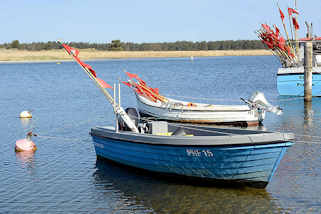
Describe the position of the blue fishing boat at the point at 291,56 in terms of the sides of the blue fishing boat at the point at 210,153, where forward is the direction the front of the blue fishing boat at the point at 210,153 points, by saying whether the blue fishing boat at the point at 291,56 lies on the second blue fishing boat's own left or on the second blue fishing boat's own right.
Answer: on the second blue fishing boat's own left

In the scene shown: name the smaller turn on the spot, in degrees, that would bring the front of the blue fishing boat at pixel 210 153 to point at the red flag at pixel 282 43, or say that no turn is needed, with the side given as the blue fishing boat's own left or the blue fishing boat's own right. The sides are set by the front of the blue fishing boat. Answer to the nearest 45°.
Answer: approximately 135° to the blue fishing boat's own left

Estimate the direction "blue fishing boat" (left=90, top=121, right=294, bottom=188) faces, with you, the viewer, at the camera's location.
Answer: facing the viewer and to the right of the viewer

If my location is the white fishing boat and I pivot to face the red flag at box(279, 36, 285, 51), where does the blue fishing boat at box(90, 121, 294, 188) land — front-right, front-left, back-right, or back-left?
back-right

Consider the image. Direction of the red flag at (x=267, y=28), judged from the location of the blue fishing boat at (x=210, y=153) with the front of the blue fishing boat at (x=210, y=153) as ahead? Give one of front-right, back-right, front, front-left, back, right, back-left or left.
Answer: back-left

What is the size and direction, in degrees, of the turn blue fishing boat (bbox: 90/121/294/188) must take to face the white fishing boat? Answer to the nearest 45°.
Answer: approximately 135° to its left
